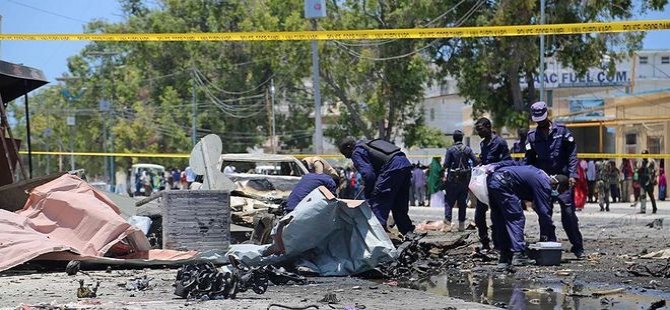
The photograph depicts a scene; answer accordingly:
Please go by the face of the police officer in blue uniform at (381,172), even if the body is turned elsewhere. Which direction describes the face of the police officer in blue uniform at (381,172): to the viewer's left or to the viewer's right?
to the viewer's left

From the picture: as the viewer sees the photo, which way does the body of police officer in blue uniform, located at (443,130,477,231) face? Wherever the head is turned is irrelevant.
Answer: away from the camera

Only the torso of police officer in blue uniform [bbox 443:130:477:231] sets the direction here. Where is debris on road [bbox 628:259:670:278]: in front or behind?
behind

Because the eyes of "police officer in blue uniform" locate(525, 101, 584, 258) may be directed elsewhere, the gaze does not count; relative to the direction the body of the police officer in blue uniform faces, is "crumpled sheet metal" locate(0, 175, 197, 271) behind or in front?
in front

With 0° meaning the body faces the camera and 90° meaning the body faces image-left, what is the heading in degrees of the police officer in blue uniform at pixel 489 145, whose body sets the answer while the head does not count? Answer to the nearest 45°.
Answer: approximately 45°

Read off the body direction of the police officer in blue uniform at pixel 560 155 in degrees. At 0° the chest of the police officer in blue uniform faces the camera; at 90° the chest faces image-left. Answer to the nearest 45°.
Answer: approximately 45°

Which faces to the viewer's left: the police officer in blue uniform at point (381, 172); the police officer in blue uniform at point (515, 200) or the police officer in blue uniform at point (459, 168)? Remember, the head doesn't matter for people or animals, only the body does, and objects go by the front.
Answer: the police officer in blue uniform at point (381, 172)

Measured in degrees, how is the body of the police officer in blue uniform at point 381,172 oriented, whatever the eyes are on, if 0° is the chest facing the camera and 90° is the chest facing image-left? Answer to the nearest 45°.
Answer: approximately 90°

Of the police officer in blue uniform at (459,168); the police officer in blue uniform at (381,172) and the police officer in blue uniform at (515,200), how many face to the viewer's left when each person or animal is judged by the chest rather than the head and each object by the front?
1

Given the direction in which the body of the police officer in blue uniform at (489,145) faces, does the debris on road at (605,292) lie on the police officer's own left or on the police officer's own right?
on the police officer's own left
